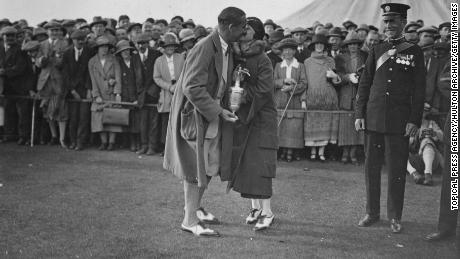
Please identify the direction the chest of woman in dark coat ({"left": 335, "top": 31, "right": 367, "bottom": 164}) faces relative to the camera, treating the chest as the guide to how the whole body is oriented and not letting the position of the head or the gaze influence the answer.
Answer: toward the camera

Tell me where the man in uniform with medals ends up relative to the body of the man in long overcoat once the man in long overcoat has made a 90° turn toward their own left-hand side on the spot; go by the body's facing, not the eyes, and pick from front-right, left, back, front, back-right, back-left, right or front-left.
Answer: right

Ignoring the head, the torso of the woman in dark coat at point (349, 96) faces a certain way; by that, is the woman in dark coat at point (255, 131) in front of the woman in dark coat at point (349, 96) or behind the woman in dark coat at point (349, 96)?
in front

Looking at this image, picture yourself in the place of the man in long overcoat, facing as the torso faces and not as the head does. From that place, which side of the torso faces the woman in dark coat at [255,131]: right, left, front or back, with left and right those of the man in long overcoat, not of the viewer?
front

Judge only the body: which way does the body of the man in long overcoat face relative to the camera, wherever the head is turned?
to the viewer's right

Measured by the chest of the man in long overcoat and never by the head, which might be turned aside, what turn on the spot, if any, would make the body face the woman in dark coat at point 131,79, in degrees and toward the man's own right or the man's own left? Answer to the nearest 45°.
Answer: approximately 90° to the man's own left

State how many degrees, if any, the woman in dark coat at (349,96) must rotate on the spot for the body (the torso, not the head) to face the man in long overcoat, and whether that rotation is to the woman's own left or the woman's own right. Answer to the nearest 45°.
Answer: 0° — they already face them

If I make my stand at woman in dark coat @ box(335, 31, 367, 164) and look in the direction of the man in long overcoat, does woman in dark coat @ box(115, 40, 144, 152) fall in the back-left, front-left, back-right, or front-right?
front-right

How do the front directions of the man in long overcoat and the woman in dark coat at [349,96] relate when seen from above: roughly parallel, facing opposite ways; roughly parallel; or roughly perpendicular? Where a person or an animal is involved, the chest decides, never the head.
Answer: roughly perpendicular

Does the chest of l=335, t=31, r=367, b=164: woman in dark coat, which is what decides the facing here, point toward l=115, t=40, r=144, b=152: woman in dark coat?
no

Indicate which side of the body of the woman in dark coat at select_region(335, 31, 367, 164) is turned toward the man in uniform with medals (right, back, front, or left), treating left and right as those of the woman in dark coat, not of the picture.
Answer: front

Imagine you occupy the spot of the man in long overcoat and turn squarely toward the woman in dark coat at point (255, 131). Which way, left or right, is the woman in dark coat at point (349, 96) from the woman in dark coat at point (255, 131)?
left

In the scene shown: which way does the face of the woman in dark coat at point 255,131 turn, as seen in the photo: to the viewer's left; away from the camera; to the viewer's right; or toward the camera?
to the viewer's left

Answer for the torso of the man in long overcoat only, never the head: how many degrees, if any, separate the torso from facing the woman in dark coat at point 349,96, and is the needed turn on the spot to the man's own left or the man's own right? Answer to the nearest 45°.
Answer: approximately 45° to the man's own left

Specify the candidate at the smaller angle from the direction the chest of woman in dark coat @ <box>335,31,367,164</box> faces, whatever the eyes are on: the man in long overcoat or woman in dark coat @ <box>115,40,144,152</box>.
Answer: the man in long overcoat

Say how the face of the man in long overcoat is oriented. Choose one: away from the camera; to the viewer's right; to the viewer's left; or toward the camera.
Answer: to the viewer's right
